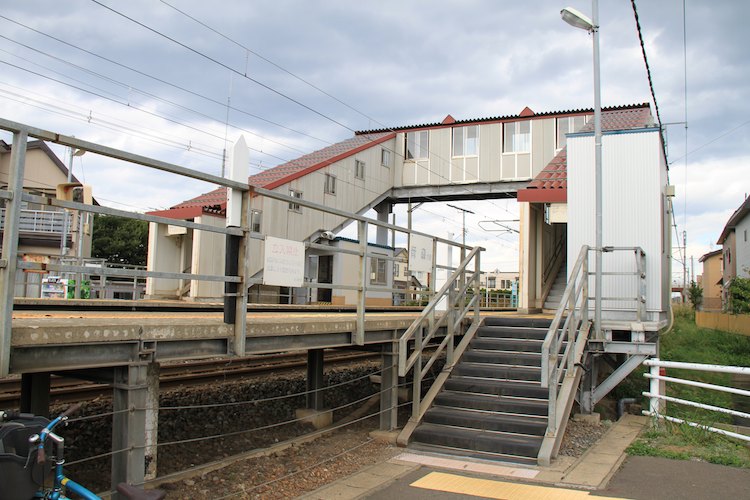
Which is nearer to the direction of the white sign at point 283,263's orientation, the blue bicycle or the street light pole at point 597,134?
the blue bicycle

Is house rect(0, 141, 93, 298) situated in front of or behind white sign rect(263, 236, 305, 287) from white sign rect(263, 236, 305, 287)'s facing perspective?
behind

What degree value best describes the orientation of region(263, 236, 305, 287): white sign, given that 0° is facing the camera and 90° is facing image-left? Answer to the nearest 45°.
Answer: approximately 0°

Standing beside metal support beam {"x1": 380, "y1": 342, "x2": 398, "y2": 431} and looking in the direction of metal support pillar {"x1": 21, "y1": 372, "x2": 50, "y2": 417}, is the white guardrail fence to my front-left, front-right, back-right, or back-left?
back-left

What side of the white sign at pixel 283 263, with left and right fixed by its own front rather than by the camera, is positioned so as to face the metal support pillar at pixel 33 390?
right

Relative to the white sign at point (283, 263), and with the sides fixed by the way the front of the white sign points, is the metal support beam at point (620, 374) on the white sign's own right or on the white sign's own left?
on the white sign's own left

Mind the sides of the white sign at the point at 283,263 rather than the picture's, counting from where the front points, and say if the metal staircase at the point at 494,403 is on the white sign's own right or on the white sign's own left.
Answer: on the white sign's own left
